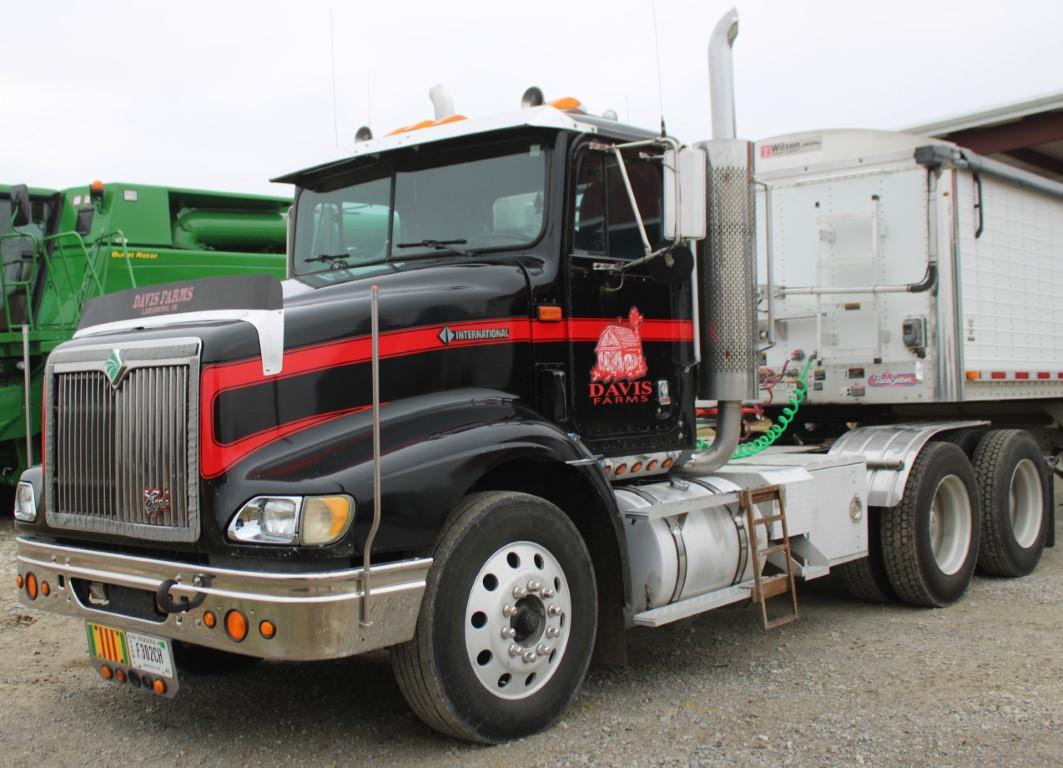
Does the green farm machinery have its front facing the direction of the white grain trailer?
no

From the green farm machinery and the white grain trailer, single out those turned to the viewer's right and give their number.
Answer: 0

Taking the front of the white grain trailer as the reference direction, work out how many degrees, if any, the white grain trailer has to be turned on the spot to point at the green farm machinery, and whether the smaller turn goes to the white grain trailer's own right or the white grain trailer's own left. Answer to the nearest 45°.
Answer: approximately 45° to the white grain trailer's own right

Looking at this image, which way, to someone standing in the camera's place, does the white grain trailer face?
facing the viewer and to the left of the viewer
